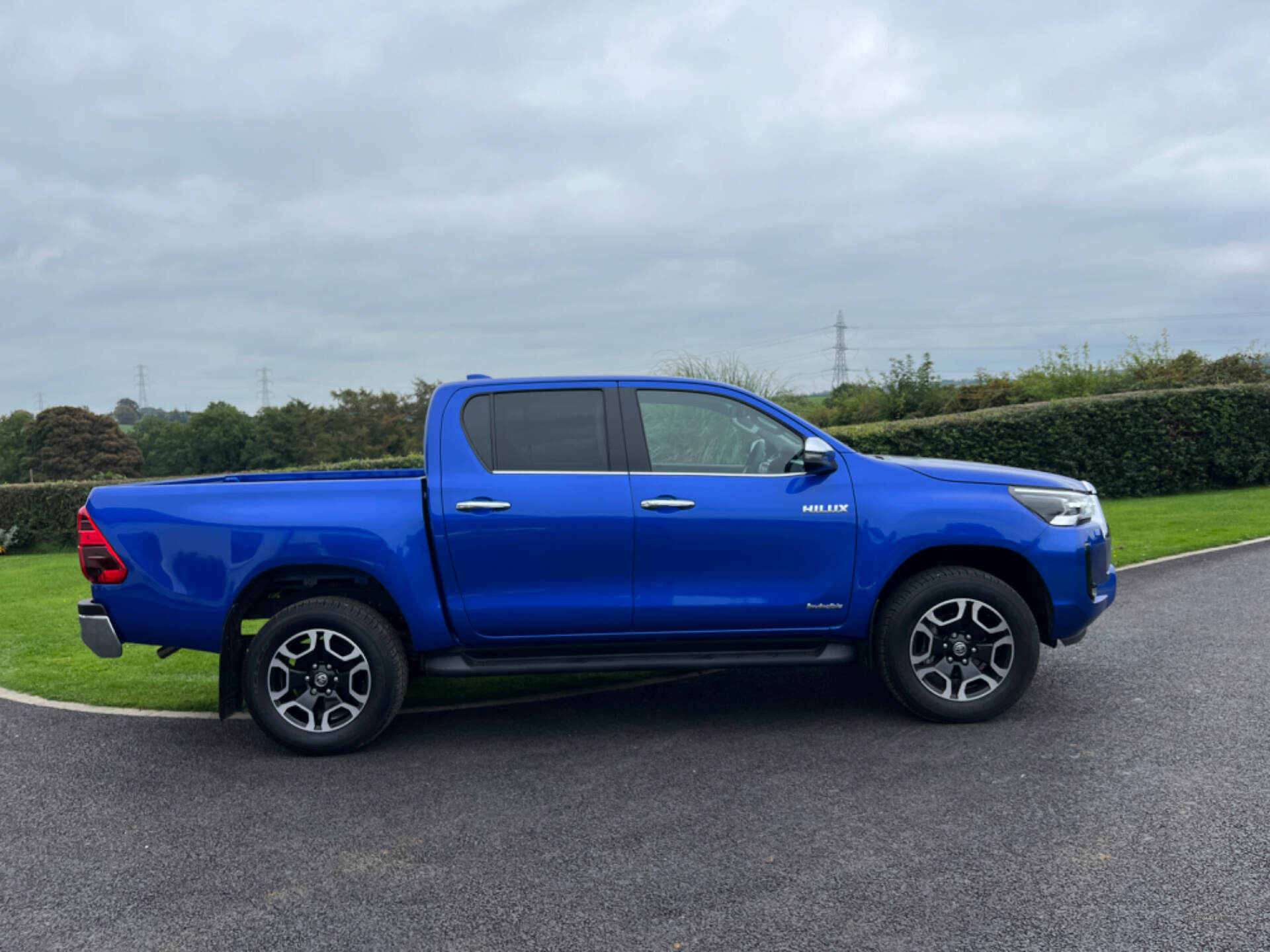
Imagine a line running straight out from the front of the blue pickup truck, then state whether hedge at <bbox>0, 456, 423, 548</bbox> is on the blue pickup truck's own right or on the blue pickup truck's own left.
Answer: on the blue pickup truck's own left

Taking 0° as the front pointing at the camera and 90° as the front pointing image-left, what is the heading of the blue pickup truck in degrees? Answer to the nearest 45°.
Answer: approximately 270°

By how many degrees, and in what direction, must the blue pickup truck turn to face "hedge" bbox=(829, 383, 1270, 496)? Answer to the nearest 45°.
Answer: approximately 45° to its left

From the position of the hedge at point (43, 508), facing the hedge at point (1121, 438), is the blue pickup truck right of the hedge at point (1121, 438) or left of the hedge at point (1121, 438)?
right
